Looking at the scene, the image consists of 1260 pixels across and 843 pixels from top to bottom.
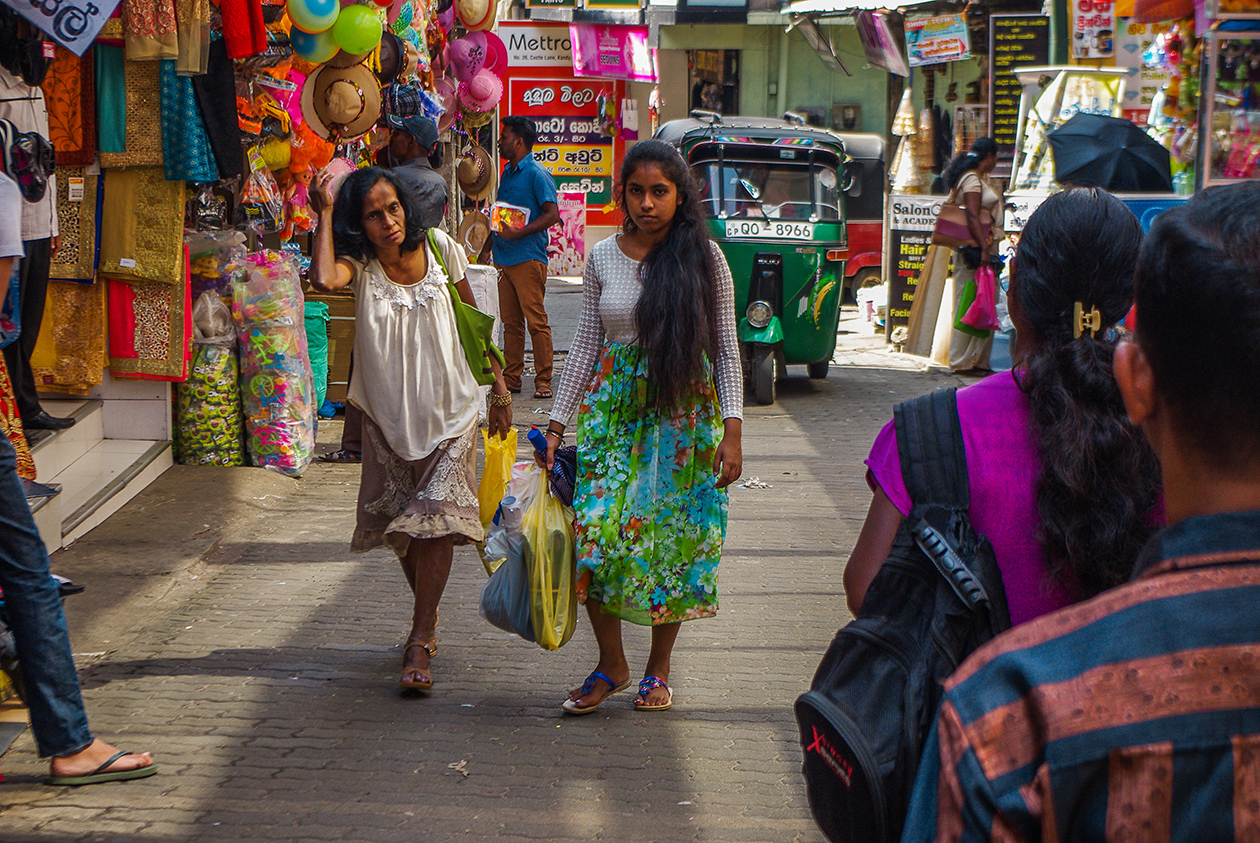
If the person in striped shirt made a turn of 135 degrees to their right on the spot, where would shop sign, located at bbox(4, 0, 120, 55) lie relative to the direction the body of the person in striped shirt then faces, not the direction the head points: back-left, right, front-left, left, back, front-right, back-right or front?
back

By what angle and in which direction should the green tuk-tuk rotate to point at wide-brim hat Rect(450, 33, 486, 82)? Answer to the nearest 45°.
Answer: approximately 45° to its right

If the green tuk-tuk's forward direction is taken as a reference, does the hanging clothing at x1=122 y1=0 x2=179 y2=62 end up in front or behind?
in front

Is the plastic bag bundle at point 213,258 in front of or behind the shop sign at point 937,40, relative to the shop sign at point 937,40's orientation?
in front

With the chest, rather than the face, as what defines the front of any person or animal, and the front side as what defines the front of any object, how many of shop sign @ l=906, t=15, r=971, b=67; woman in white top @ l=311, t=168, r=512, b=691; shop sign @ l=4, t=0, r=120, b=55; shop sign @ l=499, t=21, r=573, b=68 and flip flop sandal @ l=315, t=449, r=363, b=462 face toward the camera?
4

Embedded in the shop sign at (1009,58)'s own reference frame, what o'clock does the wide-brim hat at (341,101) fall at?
The wide-brim hat is roughly at 1 o'clock from the shop sign.

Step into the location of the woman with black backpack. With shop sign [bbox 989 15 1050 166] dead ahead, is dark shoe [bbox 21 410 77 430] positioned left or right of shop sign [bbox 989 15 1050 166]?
left

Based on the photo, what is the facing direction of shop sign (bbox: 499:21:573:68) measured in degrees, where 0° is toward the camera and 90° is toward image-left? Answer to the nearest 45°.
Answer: approximately 0°

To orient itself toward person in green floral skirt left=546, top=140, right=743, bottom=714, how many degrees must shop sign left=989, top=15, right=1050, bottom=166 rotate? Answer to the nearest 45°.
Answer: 0° — it already faces them
